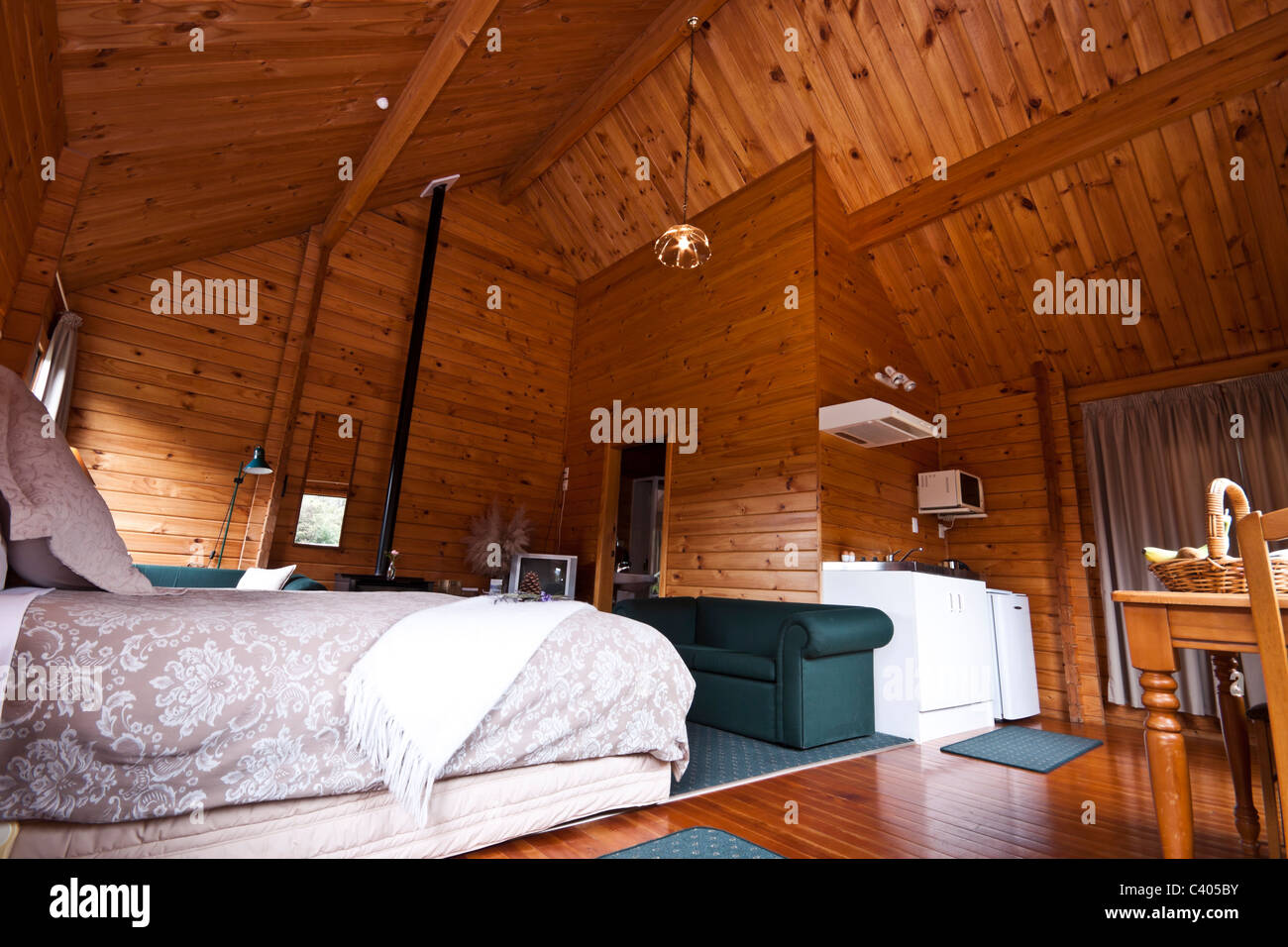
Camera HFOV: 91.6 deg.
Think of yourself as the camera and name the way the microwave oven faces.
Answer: facing the viewer and to the right of the viewer

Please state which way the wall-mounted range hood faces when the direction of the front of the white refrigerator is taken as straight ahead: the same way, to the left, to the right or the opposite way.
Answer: the same way

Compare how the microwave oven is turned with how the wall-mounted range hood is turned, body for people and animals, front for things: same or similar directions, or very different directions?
same or similar directions

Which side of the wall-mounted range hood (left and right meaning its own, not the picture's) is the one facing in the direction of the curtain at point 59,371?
right

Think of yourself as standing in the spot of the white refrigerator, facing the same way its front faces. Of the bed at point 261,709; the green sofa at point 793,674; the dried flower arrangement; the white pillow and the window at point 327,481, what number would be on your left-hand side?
0

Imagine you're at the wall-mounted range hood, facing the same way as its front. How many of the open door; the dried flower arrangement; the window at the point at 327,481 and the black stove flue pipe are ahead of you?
0

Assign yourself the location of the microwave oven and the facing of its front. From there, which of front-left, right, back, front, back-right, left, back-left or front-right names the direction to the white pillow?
right

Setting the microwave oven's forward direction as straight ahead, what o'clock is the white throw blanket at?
The white throw blanket is roughly at 2 o'clock from the microwave oven.

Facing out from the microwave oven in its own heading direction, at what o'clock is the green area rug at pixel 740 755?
The green area rug is roughly at 2 o'clock from the microwave oven.

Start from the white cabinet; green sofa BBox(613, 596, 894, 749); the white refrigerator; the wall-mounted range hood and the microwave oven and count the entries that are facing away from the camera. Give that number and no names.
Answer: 0

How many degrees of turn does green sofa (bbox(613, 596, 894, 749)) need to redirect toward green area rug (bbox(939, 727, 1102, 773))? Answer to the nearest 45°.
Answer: approximately 135° to its left

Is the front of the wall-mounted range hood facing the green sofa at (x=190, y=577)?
no

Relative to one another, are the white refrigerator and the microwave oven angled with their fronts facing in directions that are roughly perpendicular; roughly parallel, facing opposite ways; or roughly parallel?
roughly parallel

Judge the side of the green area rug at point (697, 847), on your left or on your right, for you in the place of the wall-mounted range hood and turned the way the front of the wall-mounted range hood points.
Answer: on your right

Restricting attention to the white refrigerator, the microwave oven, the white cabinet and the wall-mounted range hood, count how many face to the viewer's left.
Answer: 0
